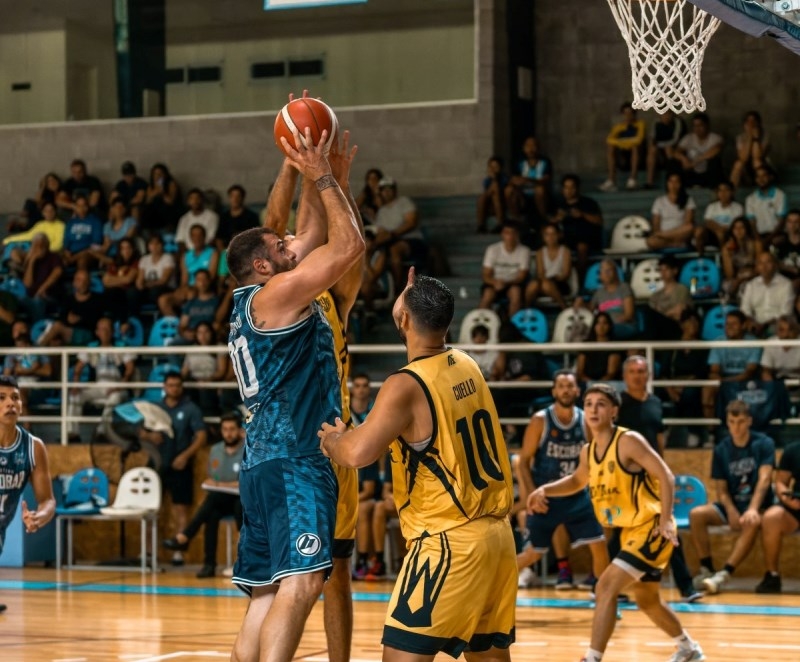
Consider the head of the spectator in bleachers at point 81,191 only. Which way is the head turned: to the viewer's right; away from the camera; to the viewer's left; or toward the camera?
toward the camera

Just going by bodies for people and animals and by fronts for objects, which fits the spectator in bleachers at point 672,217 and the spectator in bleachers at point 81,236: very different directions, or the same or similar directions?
same or similar directions

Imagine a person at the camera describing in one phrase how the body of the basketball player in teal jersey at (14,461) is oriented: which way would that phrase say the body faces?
toward the camera

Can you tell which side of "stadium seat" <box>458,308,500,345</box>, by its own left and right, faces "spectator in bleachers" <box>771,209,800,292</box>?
left

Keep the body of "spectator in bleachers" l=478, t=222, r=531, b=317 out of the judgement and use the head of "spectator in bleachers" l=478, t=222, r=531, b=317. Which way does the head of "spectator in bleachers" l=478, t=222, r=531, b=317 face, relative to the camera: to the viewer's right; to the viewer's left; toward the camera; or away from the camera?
toward the camera

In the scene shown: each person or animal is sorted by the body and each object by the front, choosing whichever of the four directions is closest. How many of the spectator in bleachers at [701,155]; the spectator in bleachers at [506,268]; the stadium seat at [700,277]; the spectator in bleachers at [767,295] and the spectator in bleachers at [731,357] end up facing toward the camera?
5

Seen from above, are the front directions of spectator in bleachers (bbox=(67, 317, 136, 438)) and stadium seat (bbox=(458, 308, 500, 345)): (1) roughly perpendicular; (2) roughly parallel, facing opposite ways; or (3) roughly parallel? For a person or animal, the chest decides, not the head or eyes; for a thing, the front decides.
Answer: roughly parallel

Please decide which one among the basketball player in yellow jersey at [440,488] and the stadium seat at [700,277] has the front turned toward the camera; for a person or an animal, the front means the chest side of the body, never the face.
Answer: the stadium seat

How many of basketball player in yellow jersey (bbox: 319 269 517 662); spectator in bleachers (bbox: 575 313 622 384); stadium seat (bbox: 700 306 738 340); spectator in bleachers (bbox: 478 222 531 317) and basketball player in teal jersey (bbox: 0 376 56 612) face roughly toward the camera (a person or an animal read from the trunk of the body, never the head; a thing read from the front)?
4

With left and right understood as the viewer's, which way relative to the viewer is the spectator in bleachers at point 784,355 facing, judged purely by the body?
facing the viewer

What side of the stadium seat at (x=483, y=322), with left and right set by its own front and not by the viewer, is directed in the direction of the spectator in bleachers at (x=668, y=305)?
left

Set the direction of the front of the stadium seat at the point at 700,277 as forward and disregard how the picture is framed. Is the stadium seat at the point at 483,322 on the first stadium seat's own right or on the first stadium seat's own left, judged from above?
on the first stadium seat's own right

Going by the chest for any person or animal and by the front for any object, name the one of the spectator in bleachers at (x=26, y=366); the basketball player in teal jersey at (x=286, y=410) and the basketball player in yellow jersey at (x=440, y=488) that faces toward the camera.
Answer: the spectator in bleachers

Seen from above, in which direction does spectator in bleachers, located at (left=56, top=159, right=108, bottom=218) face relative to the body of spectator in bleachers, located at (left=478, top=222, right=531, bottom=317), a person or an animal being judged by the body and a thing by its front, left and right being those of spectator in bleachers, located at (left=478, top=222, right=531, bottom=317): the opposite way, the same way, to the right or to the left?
the same way

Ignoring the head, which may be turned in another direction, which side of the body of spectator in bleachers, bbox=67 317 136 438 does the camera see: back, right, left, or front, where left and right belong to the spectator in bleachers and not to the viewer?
front

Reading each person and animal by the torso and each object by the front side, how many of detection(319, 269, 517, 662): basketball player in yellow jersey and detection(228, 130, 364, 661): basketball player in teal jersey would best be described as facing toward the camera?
0

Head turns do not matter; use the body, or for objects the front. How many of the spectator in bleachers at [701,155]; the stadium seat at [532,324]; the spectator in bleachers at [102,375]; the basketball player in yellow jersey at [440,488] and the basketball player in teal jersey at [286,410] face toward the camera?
3

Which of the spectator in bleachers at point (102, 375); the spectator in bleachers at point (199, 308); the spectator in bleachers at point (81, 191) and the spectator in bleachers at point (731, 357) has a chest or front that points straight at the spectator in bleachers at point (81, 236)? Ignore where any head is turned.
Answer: the spectator in bleachers at point (81, 191)

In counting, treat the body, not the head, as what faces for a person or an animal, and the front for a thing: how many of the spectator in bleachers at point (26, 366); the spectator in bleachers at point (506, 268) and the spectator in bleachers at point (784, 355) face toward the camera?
3

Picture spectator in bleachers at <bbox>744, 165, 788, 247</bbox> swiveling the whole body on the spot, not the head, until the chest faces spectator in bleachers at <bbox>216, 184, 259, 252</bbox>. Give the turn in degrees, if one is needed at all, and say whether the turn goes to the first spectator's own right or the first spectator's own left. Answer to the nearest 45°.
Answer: approximately 90° to the first spectator's own right

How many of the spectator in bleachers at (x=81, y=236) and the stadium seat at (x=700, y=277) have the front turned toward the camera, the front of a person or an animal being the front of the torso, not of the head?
2
